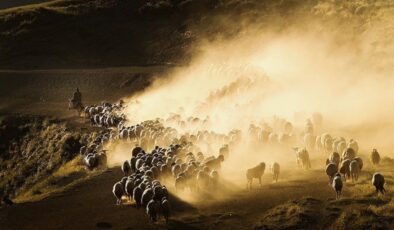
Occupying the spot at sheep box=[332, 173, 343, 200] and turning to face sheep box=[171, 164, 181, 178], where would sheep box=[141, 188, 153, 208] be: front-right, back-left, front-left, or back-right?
front-left

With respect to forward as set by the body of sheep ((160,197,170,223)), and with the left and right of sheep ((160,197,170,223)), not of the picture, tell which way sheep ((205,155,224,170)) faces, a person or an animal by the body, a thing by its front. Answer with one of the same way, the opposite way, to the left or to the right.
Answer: to the left

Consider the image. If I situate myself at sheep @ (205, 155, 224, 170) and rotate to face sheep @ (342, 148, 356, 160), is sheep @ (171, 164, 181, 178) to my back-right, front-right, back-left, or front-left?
back-right
